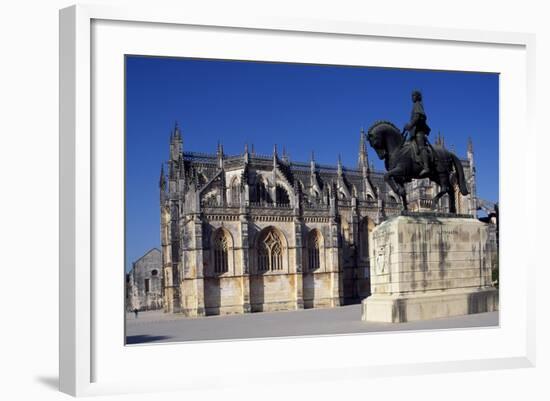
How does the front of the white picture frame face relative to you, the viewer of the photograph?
facing the viewer and to the right of the viewer
